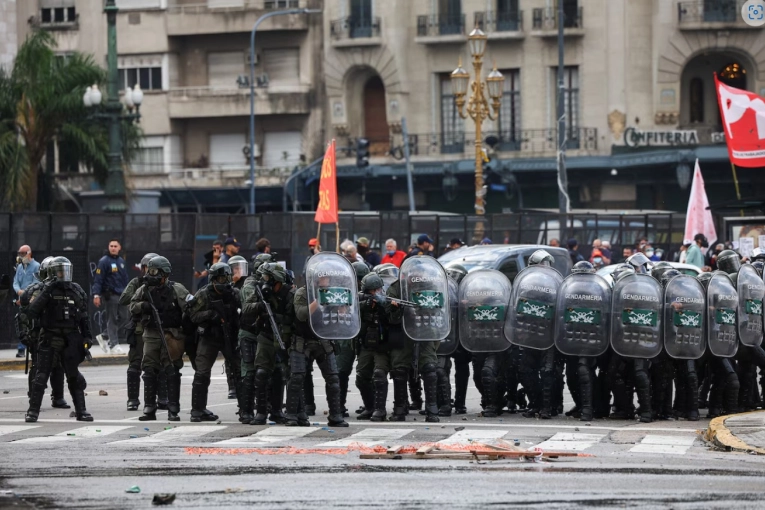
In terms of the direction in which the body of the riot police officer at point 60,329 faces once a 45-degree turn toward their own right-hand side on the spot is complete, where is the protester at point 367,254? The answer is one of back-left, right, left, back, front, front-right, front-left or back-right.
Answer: back

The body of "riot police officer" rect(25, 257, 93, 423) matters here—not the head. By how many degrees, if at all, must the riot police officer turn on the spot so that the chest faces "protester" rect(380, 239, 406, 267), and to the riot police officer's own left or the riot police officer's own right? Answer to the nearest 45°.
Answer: approximately 135° to the riot police officer's own left

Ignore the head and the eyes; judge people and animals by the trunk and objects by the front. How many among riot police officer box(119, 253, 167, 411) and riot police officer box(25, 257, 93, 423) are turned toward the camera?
2

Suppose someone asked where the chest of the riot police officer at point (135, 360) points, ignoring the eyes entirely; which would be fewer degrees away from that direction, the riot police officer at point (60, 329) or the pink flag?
the riot police officer

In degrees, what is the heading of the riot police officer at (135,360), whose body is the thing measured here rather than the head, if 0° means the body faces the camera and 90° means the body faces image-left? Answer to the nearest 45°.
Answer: approximately 0°

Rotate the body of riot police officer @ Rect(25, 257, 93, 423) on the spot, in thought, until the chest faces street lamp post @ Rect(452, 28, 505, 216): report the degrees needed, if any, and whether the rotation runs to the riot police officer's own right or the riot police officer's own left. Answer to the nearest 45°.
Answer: approximately 135° to the riot police officer's own left
